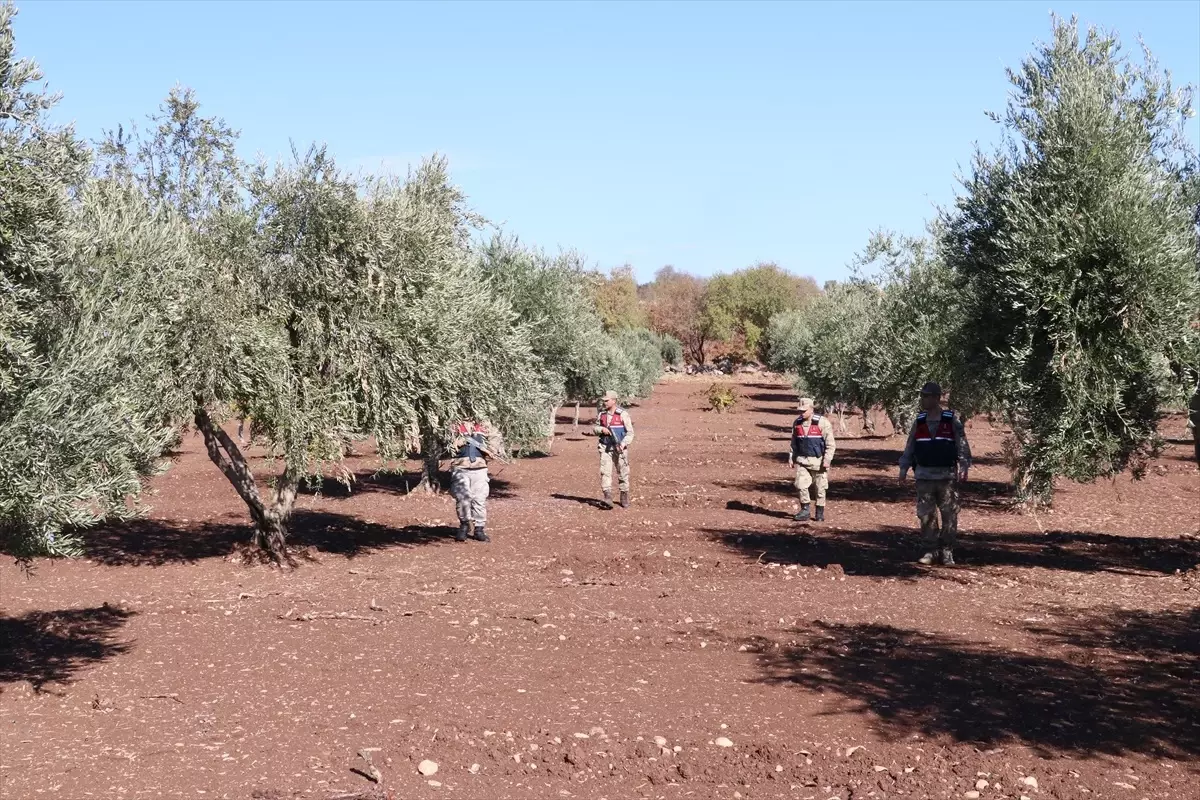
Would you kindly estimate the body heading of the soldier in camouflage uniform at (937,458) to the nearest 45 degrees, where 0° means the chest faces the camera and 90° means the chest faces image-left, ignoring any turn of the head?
approximately 0°

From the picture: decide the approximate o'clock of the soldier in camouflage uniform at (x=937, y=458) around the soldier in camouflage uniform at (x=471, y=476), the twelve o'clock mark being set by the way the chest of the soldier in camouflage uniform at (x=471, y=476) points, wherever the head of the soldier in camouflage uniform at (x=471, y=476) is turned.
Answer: the soldier in camouflage uniform at (x=937, y=458) is roughly at 10 o'clock from the soldier in camouflage uniform at (x=471, y=476).

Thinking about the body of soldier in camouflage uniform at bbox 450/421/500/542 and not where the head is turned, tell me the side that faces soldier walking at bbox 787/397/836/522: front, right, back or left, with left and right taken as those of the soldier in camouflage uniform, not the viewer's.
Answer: left

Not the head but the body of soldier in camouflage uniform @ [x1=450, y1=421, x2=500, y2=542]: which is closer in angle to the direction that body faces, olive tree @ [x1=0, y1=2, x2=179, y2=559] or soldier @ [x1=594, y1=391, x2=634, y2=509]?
the olive tree

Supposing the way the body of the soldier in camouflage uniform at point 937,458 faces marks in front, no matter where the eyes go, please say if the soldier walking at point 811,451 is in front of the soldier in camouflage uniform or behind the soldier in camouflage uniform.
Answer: behind

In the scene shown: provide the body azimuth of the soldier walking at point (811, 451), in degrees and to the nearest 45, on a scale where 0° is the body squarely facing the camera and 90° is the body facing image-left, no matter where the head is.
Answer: approximately 45°
